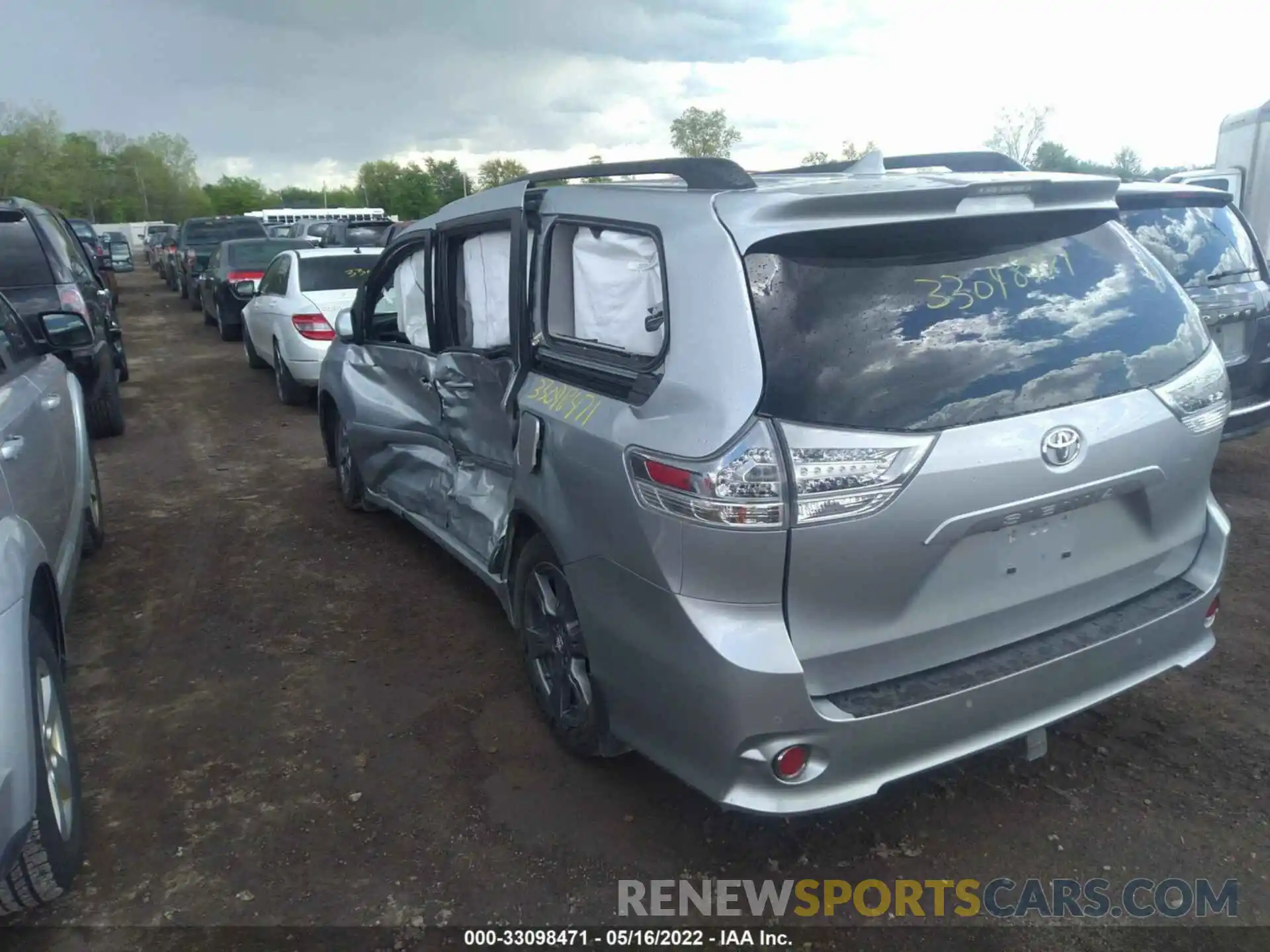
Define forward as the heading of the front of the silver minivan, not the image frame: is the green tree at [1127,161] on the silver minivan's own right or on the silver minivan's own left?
on the silver minivan's own right

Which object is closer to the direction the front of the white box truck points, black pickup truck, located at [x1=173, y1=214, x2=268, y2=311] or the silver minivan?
the black pickup truck

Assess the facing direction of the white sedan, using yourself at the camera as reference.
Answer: facing away from the viewer and to the left of the viewer

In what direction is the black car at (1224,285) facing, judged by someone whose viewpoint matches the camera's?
facing away from the viewer and to the left of the viewer

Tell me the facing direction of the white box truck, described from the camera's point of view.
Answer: facing away from the viewer and to the left of the viewer

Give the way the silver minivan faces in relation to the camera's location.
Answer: facing away from the viewer and to the left of the viewer

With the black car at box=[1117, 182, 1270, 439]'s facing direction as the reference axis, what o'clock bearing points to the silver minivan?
The silver minivan is roughly at 8 o'clock from the black car.

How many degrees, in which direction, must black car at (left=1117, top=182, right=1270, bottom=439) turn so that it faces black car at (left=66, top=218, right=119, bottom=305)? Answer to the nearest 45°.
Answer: approximately 45° to its left
